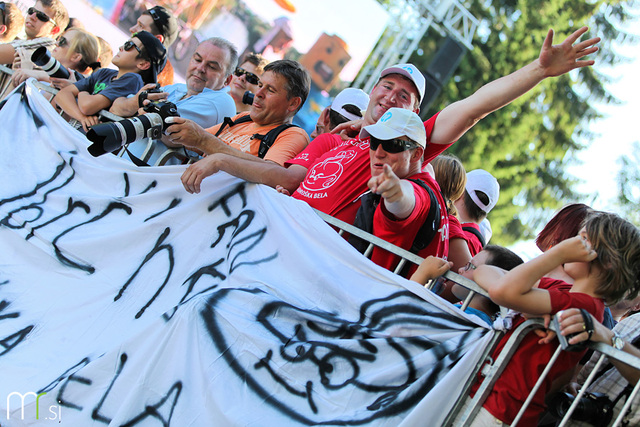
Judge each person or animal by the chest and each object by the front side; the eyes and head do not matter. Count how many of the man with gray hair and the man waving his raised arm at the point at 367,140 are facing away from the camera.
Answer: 0

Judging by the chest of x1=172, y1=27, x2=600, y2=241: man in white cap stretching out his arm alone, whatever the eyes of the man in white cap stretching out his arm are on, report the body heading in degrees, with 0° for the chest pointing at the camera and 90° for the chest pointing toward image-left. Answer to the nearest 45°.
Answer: approximately 0°

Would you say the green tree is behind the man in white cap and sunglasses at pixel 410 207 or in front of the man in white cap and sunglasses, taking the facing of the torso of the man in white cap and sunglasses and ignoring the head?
behind

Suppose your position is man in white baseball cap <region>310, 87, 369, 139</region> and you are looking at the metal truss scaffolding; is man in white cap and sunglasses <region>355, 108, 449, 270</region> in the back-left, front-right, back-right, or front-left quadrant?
back-right

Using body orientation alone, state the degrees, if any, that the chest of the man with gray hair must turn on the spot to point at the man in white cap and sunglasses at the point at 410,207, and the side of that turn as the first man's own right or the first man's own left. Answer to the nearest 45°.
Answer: approximately 90° to the first man's own left

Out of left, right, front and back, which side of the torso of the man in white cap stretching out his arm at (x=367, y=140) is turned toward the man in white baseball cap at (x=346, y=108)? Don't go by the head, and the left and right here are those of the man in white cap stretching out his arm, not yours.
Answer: back

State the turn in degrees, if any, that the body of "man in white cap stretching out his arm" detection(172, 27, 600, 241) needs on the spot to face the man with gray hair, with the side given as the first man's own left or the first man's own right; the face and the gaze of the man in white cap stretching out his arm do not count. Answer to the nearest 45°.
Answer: approximately 135° to the first man's own right

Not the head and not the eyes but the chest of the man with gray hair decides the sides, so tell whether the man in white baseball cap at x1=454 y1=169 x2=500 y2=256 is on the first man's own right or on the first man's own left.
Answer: on the first man's own left

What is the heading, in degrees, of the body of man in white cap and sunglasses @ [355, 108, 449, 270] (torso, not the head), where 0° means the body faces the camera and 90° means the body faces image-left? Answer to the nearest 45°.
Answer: approximately 45°

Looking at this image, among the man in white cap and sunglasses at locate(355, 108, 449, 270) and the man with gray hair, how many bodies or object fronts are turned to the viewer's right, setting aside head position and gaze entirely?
0
